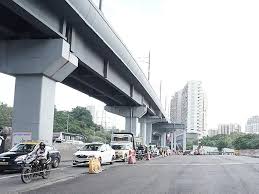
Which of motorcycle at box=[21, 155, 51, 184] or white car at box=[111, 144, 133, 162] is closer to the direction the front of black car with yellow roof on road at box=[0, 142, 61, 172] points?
the motorcycle

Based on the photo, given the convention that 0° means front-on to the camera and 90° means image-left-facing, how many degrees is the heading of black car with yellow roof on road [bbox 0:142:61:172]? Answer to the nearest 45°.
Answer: approximately 45°

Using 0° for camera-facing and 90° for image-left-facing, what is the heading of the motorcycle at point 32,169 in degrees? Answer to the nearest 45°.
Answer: approximately 45°

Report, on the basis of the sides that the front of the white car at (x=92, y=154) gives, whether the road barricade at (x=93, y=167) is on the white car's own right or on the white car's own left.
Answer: on the white car's own left

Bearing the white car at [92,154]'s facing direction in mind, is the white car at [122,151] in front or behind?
behind
